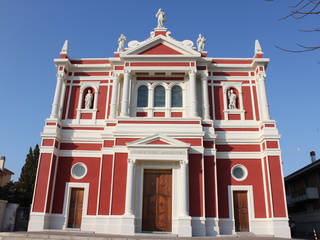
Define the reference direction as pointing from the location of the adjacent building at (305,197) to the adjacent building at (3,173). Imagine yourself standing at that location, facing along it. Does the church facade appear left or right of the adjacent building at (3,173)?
left

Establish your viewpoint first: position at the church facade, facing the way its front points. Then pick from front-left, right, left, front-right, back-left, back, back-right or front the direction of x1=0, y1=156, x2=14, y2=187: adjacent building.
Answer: back-right

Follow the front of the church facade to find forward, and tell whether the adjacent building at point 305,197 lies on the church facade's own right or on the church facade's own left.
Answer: on the church facade's own left

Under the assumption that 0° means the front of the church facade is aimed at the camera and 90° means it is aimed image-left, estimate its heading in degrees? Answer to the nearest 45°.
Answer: approximately 0°
